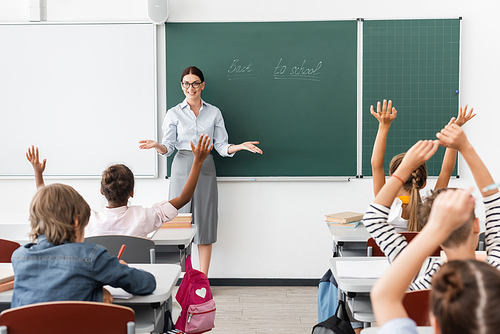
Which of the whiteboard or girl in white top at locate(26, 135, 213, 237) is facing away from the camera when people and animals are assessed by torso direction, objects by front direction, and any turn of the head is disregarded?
the girl in white top

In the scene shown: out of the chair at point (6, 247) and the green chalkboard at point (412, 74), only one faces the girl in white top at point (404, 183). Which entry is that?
the green chalkboard

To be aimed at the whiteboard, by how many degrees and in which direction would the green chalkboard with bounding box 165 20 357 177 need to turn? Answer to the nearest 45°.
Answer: approximately 90° to its right

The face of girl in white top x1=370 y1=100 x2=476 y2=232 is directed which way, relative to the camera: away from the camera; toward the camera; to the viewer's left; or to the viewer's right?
away from the camera

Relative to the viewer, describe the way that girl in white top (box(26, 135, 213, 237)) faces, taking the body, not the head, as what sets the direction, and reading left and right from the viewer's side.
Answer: facing away from the viewer

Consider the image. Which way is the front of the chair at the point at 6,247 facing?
away from the camera

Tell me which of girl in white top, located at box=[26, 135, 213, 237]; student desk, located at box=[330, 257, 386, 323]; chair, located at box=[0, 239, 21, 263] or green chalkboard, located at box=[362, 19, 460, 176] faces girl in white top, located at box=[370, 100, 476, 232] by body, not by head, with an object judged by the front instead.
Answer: the green chalkboard

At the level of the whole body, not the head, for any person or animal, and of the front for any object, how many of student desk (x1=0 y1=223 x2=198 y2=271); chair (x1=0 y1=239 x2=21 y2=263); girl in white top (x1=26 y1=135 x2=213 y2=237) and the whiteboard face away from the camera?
2
